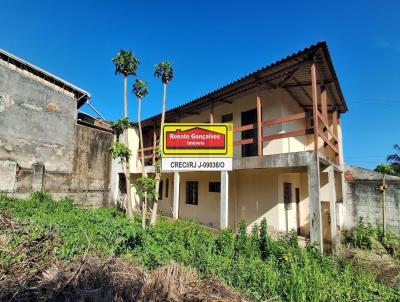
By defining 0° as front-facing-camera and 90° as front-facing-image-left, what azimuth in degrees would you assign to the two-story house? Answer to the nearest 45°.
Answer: approximately 45°

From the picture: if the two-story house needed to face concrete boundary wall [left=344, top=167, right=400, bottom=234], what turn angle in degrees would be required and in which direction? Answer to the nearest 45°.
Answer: approximately 135° to its left
